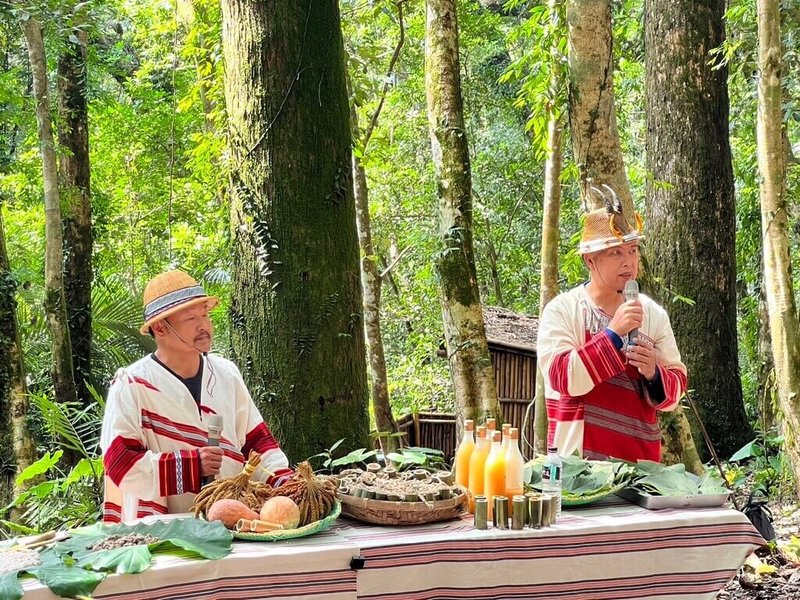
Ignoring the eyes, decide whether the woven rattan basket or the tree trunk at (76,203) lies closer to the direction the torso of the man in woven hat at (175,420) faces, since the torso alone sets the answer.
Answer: the woven rattan basket

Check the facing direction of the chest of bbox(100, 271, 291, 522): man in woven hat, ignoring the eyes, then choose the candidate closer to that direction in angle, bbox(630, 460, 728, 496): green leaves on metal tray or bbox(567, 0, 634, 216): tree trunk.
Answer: the green leaves on metal tray

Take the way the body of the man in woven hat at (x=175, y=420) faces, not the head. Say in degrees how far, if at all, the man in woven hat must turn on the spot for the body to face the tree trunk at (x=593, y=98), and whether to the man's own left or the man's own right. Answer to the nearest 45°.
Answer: approximately 90° to the man's own left

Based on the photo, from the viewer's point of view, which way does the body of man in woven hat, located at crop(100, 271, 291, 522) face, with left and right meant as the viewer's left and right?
facing the viewer and to the right of the viewer

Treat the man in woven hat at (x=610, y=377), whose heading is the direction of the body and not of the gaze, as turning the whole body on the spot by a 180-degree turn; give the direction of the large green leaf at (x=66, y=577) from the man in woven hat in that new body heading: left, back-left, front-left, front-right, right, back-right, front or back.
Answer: left

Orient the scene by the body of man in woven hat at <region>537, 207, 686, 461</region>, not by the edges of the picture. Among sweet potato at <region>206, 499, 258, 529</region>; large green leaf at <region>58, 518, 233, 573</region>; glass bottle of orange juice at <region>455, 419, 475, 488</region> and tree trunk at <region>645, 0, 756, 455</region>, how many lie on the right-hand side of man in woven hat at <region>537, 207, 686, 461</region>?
3

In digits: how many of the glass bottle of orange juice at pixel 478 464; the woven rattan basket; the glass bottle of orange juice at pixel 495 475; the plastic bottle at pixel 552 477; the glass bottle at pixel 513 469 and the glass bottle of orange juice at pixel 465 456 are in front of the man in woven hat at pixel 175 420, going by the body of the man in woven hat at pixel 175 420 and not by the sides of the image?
6

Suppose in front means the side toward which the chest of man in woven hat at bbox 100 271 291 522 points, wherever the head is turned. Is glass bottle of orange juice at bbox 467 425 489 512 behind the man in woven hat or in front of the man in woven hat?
in front

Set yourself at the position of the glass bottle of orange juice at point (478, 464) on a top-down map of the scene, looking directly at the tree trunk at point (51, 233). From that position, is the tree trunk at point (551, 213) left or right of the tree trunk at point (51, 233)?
right

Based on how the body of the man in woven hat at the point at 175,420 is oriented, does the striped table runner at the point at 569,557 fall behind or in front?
in front

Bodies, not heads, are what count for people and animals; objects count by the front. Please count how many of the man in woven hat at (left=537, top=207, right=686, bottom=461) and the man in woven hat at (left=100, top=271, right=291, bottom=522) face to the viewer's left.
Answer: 0

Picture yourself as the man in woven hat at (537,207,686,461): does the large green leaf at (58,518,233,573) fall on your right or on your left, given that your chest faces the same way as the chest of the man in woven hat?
on your right

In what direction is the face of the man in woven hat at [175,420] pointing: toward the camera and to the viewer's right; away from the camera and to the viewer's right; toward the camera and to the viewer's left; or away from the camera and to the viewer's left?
toward the camera and to the viewer's right

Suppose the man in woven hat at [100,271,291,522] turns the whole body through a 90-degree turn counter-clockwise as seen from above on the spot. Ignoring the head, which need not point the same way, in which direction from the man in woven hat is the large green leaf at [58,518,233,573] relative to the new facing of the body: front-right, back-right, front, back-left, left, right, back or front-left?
back-right

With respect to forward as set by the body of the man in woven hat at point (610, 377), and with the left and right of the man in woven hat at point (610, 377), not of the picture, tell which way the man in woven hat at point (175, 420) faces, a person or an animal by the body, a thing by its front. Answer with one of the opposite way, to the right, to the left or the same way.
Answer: the same way
